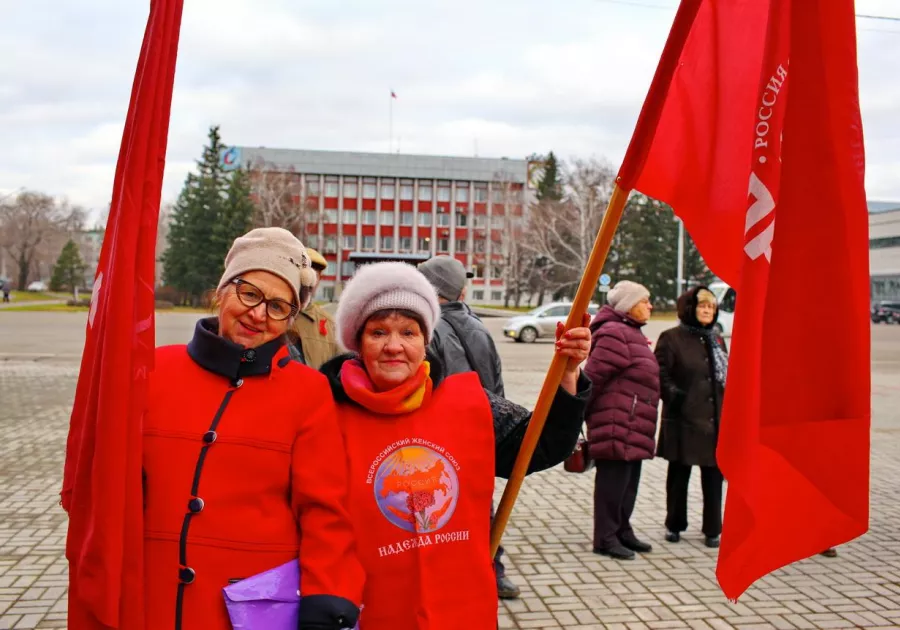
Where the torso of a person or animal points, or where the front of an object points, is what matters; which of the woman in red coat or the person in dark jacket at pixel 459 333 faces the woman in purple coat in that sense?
the person in dark jacket

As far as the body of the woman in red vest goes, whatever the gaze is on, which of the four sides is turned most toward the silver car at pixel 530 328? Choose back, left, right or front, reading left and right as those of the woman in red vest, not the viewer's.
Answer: back

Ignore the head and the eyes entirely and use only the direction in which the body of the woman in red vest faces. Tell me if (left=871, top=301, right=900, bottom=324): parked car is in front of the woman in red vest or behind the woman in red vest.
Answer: behind

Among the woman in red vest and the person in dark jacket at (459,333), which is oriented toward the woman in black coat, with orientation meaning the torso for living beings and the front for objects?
the person in dark jacket

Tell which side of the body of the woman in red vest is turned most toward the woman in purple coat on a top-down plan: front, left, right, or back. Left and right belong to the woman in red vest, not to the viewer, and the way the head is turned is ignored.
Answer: back

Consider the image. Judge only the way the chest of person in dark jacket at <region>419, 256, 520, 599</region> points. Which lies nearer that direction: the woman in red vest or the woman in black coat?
the woman in black coat

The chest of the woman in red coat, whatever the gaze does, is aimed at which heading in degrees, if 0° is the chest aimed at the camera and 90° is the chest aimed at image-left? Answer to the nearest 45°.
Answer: approximately 0°

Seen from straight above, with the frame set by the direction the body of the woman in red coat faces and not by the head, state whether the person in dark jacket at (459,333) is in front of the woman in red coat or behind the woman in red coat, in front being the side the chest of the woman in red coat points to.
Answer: behind
